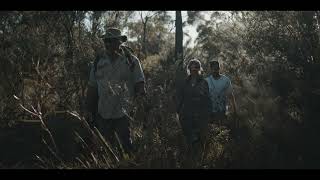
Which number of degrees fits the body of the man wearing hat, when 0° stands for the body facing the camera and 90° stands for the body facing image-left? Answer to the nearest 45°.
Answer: approximately 0°

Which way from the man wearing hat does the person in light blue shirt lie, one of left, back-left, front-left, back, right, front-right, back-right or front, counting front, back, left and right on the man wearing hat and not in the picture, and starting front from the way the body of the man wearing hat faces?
back-left
